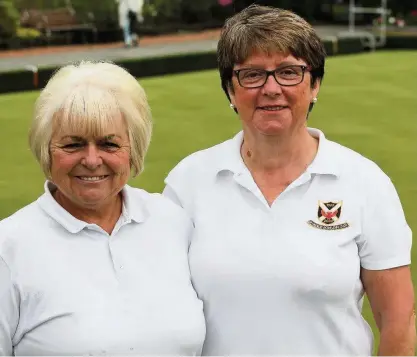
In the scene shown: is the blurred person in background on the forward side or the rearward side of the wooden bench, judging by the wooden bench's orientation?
on the forward side

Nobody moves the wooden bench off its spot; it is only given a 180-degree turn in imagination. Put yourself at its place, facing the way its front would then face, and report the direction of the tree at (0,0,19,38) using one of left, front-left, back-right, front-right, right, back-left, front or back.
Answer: left

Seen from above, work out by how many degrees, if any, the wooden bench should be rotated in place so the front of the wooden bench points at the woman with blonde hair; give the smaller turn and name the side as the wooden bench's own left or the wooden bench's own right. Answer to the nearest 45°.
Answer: approximately 45° to the wooden bench's own right

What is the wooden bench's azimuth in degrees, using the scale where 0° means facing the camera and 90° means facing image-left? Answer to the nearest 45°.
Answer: approximately 315°

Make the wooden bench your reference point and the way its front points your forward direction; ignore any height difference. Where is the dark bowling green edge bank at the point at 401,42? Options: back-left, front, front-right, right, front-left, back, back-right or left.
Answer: front-left
